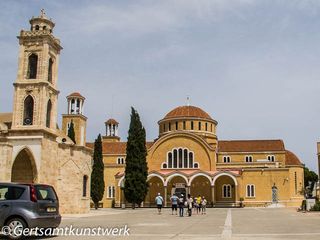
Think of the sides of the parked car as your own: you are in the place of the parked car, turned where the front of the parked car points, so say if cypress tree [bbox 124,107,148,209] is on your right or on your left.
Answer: on your right

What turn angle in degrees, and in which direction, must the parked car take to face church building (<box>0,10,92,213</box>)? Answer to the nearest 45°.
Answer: approximately 45° to its right

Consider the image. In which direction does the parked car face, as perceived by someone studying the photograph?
facing away from the viewer and to the left of the viewer

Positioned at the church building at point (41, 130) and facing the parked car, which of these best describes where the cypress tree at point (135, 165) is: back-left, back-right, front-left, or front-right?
back-left
